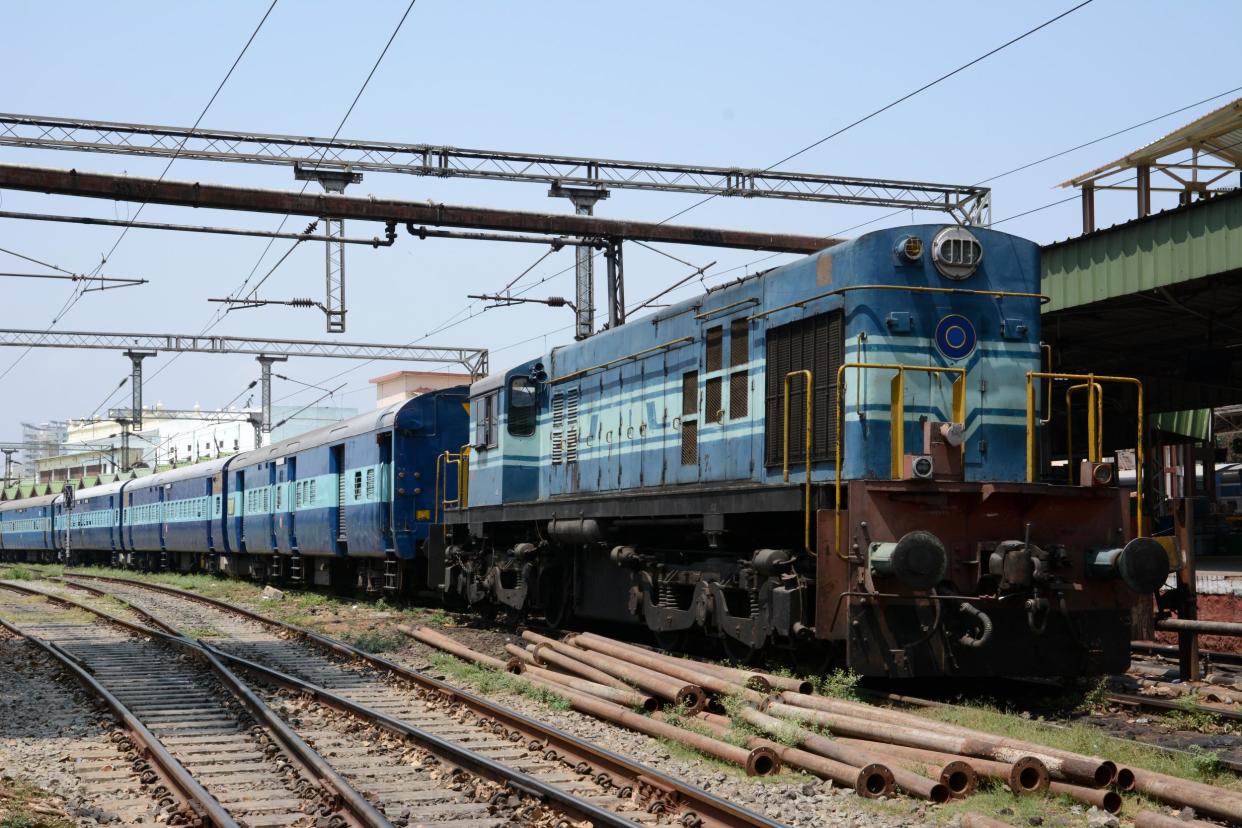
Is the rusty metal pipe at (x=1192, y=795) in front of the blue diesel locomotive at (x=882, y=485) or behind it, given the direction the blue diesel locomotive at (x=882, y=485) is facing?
in front

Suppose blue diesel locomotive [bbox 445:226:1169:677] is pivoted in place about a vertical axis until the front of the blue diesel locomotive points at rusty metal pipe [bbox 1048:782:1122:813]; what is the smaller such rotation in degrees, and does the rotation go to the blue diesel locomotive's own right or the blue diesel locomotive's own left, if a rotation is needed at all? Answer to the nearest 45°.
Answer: approximately 45° to the blue diesel locomotive's own right

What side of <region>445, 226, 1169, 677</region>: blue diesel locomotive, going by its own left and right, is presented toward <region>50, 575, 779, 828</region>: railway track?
right

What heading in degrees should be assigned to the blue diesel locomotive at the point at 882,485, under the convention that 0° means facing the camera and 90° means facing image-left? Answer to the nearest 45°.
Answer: approximately 315°

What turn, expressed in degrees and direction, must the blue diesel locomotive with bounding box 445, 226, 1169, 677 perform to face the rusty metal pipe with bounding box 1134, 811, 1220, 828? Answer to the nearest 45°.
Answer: approximately 45° to its right
